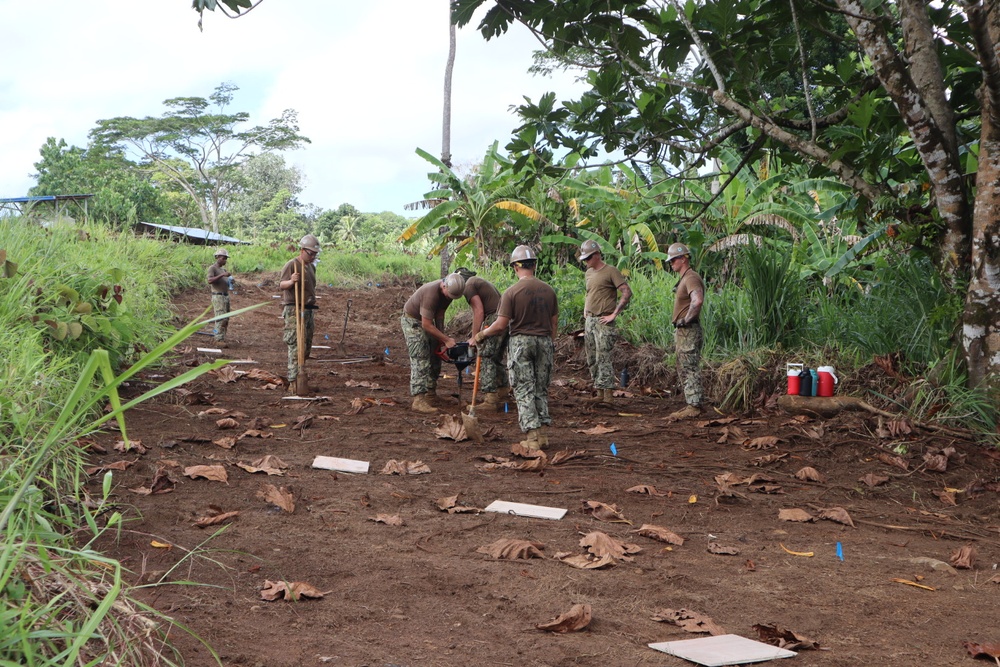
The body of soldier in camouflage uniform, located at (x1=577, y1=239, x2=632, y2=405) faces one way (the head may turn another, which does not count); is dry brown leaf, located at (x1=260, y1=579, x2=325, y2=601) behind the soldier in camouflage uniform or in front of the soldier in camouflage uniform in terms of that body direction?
in front

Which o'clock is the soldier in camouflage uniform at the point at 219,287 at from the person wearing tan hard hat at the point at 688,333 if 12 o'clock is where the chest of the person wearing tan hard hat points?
The soldier in camouflage uniform is roughly at 1 o'clock from the person wearing tan hard hat.

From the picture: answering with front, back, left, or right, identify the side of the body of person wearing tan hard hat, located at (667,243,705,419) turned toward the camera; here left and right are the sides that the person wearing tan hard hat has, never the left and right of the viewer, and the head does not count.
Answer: left

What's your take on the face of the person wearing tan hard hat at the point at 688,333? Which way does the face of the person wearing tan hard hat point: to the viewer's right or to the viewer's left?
to the viewer's left

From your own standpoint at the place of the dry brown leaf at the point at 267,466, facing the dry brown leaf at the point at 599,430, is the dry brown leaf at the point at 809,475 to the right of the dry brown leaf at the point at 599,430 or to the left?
right

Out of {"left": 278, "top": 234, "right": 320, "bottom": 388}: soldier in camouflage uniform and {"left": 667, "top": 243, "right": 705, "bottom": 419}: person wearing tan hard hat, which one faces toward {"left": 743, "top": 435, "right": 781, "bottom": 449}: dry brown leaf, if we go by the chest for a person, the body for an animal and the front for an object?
the soldier in camouflage uniform

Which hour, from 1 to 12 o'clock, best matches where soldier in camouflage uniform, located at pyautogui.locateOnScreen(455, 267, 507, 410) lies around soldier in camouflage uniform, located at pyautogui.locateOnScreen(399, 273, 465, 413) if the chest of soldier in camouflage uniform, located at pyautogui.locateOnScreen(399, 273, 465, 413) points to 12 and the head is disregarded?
soldier in camouflage uniform, located at pyautogui.locateOnScreen(455, 267, 507, 410) is roughly at 11 o'clock from soldier in camouflage uniform, located at pyautogui.locateOnScreen(399, 273, 465, 413).

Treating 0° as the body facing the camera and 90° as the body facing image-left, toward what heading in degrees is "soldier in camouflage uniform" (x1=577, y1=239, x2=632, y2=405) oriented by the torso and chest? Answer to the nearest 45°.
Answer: approximately 45°

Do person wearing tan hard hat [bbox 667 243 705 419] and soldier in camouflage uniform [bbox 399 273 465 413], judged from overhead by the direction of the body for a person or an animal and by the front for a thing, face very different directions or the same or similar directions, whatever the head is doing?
very different directions

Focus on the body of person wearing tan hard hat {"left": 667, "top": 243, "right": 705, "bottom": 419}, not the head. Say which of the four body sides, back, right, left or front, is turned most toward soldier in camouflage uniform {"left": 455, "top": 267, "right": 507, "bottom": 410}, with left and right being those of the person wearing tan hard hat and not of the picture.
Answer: front

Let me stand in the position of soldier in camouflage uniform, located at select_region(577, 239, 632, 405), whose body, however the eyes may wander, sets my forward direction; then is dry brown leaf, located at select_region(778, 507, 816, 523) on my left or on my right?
on my left

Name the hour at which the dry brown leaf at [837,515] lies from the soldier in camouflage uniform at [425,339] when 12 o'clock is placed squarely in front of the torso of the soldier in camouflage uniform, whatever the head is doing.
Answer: The dry brown leaf is roughly at 2 o'clock from the soldier in camouflage uniform.

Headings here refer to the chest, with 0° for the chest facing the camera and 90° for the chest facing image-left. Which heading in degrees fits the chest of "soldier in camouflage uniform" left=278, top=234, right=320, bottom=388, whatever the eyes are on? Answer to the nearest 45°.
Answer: approximately 315°

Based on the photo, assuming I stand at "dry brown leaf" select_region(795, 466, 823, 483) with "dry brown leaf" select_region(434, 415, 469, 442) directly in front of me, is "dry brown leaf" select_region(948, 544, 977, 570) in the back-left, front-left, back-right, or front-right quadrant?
back-left

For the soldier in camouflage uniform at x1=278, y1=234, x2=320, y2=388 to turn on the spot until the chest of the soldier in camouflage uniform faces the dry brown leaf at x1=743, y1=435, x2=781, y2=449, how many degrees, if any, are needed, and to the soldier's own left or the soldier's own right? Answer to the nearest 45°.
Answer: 0° — they already face it

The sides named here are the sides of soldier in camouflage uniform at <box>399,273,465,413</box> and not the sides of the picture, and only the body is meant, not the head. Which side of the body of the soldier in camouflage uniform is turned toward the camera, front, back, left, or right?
right

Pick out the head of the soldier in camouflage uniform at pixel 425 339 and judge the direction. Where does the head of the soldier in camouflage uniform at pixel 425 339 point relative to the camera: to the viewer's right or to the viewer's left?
to the viewer's right
